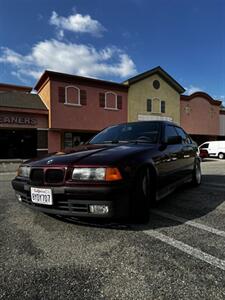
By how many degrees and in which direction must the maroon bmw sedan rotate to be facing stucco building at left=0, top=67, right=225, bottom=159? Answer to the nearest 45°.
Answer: approximately 135° to its right

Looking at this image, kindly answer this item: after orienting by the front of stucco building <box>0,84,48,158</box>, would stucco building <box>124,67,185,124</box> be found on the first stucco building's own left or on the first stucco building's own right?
on the first stucco building's own left

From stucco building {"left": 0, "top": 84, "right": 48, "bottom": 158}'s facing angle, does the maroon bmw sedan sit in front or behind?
in front

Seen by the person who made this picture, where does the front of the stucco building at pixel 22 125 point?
facing the viewer

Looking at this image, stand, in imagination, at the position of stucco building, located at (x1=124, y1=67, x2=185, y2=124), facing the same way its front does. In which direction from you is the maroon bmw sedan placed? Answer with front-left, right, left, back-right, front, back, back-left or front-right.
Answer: front

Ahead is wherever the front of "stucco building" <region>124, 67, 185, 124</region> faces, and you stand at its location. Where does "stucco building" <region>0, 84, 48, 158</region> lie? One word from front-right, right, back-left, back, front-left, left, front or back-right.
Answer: front-right

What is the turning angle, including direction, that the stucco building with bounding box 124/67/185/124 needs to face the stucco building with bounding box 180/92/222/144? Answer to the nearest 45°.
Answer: approximately 135° to its left

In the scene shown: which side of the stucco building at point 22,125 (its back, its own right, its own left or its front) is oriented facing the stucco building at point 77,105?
left

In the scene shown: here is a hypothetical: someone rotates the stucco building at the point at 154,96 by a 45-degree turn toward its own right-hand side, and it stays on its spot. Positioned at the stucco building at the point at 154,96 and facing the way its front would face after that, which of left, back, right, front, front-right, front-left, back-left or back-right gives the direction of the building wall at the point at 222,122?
back

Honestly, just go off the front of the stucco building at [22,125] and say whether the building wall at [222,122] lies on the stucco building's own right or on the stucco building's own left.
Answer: on the stucco building's own left

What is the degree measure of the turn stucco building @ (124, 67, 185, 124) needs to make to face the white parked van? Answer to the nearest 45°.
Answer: approximately 90° to its left

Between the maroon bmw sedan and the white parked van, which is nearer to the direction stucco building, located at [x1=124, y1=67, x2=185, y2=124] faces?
the maroon bmw sedan

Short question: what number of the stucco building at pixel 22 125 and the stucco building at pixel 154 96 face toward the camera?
2
